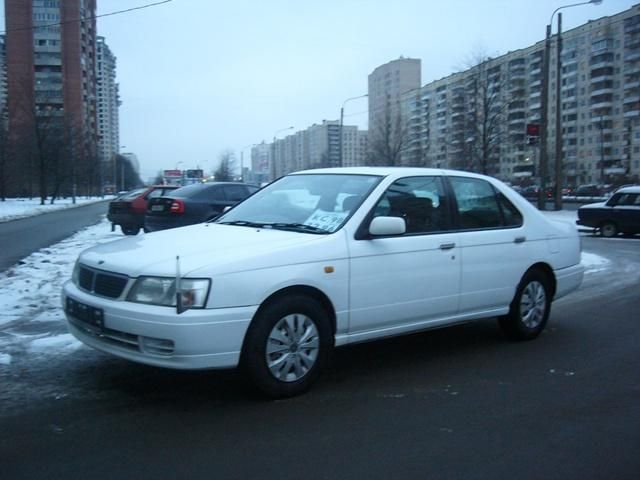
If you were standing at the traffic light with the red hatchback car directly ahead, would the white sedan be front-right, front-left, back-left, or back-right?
front-left

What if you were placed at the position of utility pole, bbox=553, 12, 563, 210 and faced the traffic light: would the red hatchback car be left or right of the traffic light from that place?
left

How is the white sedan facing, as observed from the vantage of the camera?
facing the viewer and to the left of the viewer
